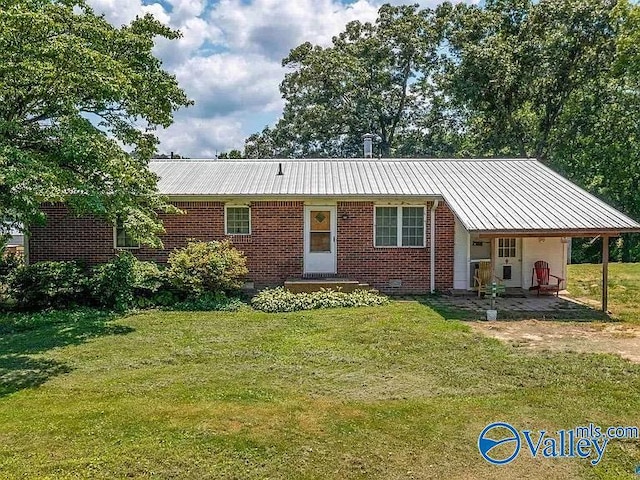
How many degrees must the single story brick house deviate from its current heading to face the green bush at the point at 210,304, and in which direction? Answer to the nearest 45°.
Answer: approximately 45° to its right

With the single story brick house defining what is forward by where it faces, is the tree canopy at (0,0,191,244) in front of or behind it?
in front

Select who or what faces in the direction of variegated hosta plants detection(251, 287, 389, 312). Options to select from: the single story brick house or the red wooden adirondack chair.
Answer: the single story brick house

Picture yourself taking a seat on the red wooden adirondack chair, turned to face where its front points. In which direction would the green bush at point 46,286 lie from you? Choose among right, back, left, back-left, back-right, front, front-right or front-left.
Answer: right

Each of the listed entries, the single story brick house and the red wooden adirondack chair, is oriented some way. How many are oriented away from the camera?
0

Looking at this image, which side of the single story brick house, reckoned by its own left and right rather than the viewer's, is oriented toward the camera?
front

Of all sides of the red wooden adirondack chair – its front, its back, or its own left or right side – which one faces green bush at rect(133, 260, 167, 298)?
right

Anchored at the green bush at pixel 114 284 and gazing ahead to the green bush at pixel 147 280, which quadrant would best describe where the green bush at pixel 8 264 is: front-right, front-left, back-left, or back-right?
back-left

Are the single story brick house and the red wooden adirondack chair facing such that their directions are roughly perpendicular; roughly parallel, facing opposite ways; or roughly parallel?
roughly parallel

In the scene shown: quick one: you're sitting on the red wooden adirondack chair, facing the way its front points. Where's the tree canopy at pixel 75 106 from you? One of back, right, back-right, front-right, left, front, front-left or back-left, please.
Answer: right
